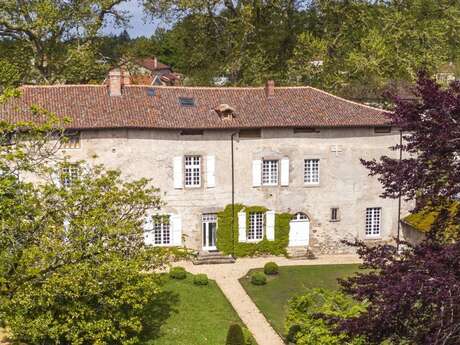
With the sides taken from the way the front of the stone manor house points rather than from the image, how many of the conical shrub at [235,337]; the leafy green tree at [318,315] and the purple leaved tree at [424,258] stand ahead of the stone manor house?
3

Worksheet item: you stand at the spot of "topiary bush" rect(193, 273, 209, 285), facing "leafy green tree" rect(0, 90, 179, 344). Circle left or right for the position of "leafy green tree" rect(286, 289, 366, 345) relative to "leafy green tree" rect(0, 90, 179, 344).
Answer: left

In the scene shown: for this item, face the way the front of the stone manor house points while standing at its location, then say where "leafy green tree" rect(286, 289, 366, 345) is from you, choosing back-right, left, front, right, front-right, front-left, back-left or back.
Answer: front

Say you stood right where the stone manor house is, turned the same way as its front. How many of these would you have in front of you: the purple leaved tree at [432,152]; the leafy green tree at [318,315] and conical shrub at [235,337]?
3

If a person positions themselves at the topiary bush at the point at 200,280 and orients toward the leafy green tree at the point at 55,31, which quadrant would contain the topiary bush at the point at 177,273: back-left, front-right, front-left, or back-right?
front-left

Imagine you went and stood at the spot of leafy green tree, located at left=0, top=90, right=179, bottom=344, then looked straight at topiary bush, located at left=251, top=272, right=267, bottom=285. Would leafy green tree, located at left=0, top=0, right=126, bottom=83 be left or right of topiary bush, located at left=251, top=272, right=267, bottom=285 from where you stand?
left

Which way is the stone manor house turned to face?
toward the camera

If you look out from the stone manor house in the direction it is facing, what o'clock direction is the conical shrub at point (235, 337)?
The conical shrub is roughly at 12 o'clock from the stone manor house.

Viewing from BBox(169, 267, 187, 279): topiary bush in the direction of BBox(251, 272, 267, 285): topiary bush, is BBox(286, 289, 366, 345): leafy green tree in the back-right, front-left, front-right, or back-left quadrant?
front-right

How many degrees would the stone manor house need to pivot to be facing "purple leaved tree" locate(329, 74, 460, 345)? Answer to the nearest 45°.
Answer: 0° — it already faces it

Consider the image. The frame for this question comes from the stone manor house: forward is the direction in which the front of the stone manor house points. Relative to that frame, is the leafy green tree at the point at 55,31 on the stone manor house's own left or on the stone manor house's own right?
on the stone manor house's own right
